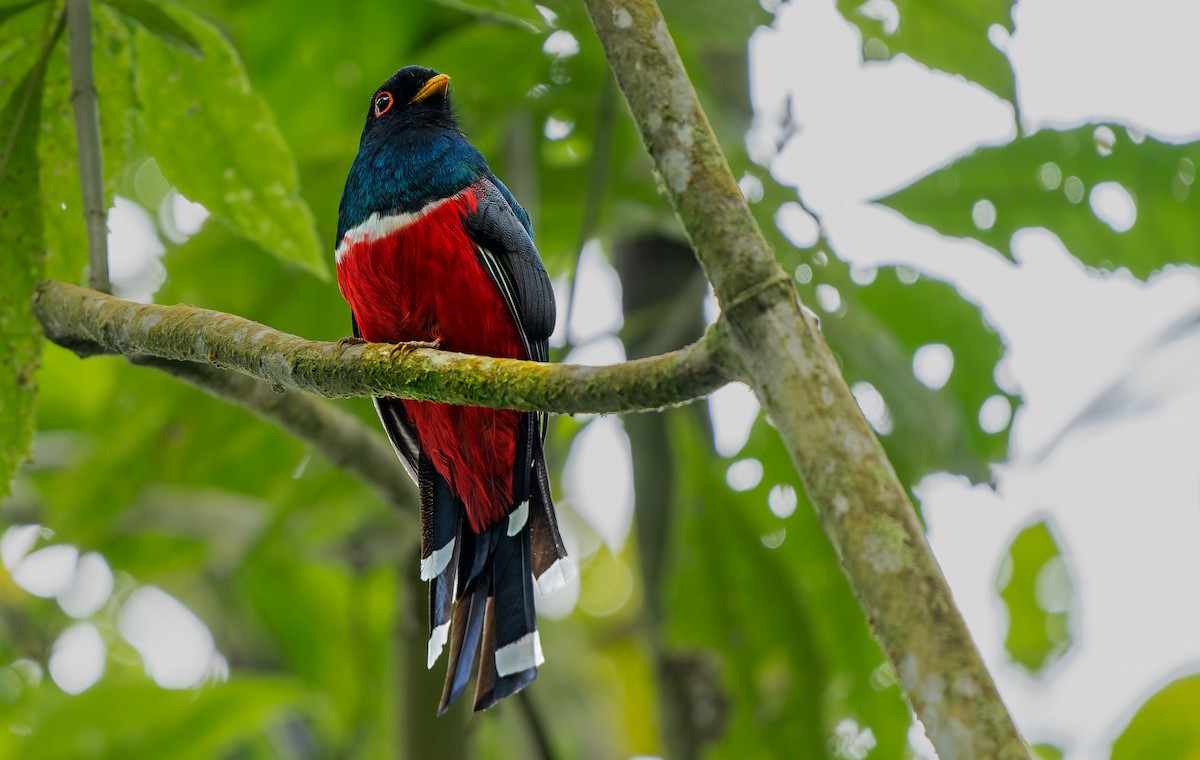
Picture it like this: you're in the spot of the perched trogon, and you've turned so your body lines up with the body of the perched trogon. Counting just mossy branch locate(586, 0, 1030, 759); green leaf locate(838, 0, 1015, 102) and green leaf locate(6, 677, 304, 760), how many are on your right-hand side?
1

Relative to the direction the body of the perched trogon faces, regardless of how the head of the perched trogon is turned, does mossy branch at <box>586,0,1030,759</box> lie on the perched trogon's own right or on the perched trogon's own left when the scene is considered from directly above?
on the perched trogon's own left

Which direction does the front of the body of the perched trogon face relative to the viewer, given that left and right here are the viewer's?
facing the viewer and to the left of the viewer

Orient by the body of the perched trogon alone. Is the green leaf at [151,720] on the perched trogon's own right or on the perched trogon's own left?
on the perched trogon's own right
